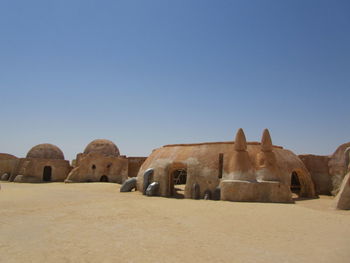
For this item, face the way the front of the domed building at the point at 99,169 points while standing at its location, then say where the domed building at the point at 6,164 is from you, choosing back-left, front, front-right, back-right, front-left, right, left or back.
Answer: back-right

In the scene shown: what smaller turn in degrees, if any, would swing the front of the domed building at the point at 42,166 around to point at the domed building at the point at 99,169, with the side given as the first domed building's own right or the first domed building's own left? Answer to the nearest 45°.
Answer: approximately 45° to the first domed building's own left

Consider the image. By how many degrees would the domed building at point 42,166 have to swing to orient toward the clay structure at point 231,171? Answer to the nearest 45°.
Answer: approximately 45° to its left

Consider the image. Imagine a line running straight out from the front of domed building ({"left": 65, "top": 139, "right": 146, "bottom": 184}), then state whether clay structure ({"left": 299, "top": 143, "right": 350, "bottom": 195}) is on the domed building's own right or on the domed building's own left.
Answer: on the domed building's own left

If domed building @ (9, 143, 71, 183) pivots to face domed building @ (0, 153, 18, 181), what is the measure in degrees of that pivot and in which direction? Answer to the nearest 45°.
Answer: approximately 135° to its right

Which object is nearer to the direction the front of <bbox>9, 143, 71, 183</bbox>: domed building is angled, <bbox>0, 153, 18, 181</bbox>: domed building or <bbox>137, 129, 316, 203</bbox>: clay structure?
the clay structure

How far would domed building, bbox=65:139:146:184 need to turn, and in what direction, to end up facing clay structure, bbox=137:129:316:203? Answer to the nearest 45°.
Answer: approximately 45° to its left

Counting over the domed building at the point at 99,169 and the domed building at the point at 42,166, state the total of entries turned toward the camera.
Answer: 2

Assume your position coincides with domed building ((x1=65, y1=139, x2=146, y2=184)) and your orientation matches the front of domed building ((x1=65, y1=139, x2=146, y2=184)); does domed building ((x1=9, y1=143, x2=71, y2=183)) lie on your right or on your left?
on your right

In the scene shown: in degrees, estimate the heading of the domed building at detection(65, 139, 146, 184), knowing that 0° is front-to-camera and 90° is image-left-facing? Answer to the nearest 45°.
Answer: approximately 0°

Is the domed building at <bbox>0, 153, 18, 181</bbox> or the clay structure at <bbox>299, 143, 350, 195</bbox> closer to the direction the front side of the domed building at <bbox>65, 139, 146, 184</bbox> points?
the clay structure
